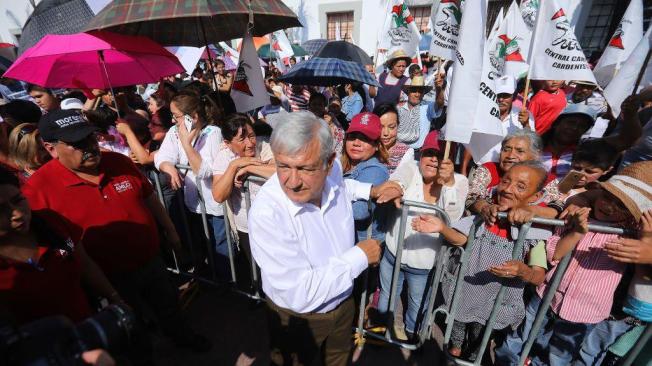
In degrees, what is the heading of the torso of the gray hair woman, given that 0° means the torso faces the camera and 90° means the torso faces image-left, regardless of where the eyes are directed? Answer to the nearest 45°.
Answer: approximately 45°

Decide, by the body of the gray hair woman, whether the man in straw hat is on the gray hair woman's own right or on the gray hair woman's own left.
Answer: on the gray hair woman's own right

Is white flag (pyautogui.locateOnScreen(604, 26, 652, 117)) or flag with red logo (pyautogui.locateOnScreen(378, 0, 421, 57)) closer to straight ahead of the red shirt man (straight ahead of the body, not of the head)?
the white flag

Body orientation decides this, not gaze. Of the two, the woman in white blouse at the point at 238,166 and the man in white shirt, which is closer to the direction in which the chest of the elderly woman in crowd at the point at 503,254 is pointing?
the man in white shirt

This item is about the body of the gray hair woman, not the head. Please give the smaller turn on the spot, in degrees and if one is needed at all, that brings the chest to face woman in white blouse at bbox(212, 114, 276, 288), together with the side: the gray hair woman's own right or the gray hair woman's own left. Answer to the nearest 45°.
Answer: approximately 90° to the gray hair woman's own right

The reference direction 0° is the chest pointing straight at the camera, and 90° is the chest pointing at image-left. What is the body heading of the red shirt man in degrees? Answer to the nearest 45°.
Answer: approximately 315°

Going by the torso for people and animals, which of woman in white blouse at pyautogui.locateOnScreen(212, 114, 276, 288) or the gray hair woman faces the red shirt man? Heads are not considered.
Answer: the gray hair woman

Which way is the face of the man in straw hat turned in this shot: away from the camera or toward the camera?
toward the camera

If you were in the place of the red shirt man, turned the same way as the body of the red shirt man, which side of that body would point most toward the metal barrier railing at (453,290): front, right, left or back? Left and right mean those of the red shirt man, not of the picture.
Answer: left

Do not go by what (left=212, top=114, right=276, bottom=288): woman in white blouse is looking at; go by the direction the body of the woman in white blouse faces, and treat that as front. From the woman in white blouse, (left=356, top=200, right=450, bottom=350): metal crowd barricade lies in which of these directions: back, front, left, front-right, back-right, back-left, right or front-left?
front

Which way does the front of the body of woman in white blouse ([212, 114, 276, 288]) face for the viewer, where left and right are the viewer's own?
facing the viewer and to the right of the viewer

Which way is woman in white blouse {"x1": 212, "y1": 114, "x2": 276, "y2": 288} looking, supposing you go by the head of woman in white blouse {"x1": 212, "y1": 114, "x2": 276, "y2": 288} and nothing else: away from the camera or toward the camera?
toward the camera

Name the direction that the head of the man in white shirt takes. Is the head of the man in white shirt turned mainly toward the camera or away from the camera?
toward the camera

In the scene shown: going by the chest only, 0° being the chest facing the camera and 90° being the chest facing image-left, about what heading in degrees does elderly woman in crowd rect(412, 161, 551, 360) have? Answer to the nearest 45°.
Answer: approximately 45°
